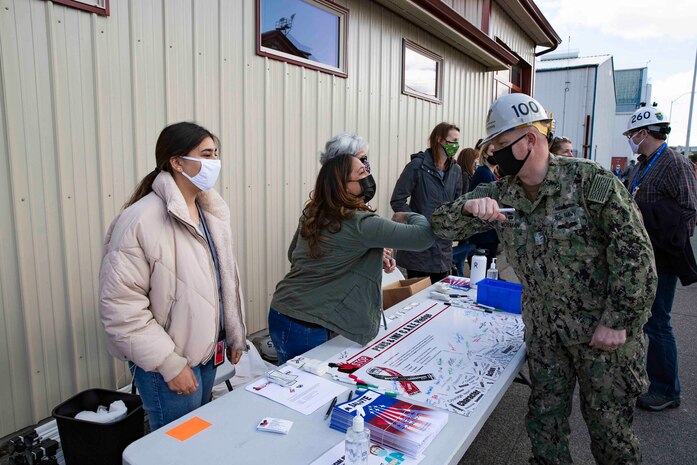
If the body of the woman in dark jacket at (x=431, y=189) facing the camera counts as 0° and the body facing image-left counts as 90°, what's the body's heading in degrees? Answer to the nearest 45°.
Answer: approximately 315°

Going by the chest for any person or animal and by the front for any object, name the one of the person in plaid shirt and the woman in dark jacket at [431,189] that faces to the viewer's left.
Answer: the person in plaid shirt

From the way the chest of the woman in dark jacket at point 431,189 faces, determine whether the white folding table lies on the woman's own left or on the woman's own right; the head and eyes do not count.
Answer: on the woman's own right

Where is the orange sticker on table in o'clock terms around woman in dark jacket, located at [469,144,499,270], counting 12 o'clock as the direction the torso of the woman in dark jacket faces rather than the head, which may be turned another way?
The orange sticker on table is roughly at 2 o'clock from the woman in dark jacket.

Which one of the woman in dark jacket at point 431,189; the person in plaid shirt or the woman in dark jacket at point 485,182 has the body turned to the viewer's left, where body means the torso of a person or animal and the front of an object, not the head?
the person in plaid shirt

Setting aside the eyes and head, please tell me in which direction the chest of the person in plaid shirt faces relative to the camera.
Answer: to the viewer's left

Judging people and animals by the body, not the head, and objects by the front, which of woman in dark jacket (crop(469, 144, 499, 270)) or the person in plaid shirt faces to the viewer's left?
the person in plaid shirt

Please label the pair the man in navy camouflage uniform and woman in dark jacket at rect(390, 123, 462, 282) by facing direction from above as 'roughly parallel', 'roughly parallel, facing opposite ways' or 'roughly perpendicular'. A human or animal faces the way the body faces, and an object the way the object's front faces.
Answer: roughly perpendicular

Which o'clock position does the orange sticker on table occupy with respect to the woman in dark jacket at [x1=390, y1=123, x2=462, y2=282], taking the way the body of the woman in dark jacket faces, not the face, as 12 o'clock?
The orange sticker on table is roughly at 2 o'clock from the woman in dark jacket.
